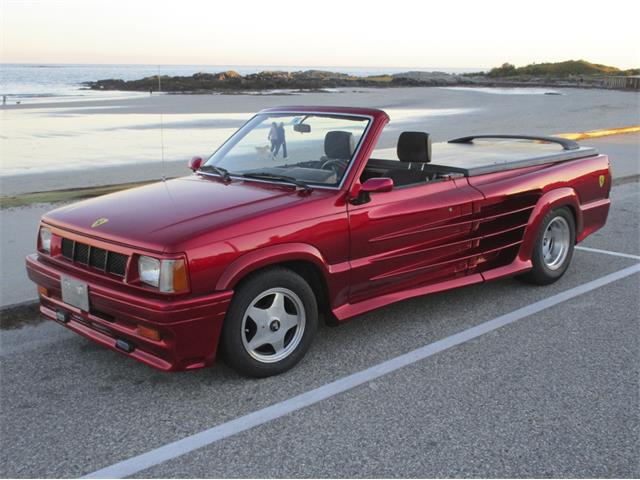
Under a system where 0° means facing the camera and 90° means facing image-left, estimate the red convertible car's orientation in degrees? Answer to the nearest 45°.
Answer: approximately 45°
